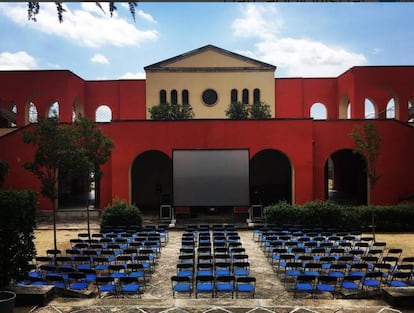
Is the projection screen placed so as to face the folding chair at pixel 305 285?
yes

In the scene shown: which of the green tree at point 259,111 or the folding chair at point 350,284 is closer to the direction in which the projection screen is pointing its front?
the folding chair

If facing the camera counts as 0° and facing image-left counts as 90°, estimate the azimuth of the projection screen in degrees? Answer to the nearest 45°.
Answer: approximately 0°

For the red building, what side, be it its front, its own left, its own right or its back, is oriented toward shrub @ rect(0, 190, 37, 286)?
front

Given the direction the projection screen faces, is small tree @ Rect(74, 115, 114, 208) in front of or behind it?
in front

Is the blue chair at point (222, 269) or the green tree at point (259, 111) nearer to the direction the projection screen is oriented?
the blue chair

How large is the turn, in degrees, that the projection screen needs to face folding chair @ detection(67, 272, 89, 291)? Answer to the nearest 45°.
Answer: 0° — it already faces it

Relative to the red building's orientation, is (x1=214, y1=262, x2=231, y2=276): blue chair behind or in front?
in front

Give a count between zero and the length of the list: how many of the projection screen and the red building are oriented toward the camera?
2

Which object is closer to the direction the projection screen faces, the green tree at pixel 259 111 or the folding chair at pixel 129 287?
the folding chair

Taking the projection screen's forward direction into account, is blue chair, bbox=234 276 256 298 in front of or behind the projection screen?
in front
